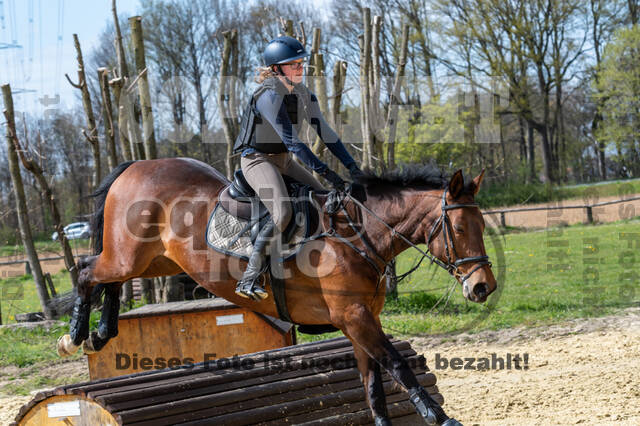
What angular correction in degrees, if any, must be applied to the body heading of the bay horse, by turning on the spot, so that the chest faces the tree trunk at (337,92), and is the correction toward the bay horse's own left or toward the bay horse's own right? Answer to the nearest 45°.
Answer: approximately 90° to the bay horse's own left

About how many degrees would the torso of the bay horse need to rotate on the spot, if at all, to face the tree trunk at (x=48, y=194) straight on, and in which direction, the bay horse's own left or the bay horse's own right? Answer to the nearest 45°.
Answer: approximately 135° to the bay horse's own left

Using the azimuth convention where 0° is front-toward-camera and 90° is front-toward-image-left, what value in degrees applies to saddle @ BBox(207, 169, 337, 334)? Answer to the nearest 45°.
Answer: approximately 270°

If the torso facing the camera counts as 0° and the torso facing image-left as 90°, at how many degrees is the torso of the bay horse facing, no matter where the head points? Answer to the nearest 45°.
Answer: approximately 270°

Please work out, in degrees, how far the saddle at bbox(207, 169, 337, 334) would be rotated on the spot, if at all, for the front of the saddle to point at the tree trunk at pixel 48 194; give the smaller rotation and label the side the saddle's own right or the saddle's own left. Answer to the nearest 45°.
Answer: approximately 135° to the saddle's own left

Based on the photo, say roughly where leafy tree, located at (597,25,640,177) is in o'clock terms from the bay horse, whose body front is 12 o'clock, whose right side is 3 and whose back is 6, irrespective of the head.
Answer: The leafy tree is roughly at 10 o'clock from the bay horse.

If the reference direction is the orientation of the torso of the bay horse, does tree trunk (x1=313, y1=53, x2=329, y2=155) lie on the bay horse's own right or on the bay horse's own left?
on the bay horse's own left

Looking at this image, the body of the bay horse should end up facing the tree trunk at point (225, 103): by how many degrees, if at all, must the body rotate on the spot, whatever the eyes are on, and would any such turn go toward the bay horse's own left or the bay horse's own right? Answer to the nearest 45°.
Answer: approximately 90° to the bay horse's own left
